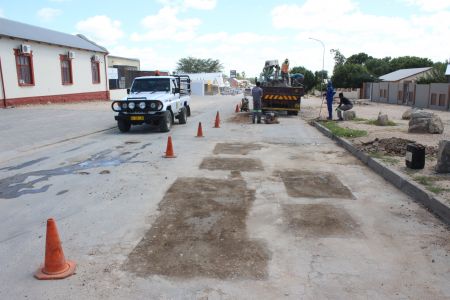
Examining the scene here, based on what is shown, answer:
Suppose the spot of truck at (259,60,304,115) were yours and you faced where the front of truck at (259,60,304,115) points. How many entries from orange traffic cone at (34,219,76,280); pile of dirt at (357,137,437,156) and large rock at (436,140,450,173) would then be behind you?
3

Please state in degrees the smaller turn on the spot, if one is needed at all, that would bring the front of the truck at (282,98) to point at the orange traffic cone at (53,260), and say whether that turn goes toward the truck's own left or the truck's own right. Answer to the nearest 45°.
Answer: approximately 180°

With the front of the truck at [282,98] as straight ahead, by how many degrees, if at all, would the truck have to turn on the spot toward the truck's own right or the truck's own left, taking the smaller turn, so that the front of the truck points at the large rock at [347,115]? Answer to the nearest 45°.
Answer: approximately 135° to the truck's own right

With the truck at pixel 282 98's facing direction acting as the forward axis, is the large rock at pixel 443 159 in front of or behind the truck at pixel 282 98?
behind

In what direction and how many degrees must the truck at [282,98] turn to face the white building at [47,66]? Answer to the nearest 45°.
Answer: approximately 90° to its left

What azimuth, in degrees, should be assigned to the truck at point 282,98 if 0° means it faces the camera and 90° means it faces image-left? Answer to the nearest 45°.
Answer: approximately 180°

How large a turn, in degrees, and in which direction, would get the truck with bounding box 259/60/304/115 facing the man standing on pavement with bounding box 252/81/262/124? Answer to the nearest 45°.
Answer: approximately 180°

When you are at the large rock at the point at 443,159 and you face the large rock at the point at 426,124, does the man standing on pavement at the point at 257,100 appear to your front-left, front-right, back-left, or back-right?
front-left

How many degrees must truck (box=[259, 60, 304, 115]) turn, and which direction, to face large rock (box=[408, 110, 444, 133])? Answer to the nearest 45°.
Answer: approximately 135° to its right

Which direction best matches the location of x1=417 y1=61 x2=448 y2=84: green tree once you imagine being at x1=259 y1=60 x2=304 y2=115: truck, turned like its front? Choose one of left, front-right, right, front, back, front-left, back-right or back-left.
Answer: front-right

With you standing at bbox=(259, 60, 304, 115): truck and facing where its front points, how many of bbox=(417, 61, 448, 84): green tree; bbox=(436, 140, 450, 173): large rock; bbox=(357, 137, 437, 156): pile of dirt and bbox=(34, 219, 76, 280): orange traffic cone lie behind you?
3

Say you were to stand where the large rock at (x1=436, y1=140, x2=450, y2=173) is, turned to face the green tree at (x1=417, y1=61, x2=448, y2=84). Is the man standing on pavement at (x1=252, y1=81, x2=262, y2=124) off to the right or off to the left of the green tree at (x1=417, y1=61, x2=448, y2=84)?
left

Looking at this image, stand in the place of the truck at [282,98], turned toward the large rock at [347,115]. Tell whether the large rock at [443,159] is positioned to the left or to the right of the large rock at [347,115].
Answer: right
